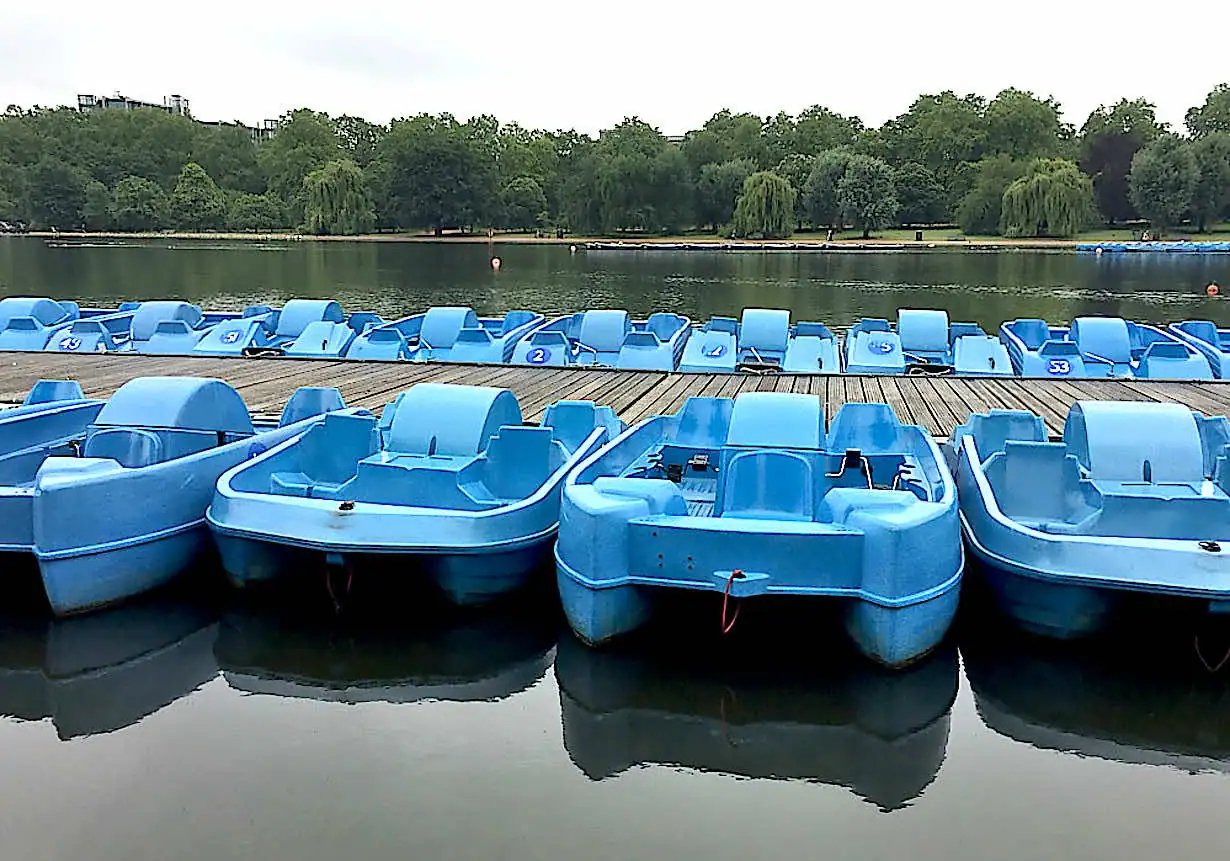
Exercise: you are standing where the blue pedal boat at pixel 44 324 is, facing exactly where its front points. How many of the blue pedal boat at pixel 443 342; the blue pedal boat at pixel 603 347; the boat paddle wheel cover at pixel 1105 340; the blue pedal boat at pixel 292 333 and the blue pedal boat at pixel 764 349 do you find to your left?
5

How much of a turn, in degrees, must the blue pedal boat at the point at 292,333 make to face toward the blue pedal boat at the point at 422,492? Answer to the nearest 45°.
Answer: approximately 45° to its left

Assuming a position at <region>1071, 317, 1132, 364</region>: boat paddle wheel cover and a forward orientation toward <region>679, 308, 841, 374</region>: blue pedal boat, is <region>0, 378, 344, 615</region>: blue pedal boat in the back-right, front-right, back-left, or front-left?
front-left

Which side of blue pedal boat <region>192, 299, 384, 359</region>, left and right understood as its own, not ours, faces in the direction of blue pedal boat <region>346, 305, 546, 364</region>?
left

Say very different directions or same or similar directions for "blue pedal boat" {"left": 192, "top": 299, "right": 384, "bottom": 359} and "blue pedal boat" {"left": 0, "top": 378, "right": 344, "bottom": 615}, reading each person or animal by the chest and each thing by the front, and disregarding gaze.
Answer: same or similar directions

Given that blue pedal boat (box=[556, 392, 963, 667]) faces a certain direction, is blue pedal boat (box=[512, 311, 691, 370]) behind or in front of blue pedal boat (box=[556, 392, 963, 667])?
behind

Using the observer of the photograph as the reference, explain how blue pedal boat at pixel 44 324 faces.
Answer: facing the viewer and to the left of the viewer

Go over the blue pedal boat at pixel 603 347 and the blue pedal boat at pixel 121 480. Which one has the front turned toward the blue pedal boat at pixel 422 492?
the blue pedal boat at pixel 603 347

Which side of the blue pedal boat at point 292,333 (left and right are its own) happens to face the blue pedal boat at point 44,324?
right

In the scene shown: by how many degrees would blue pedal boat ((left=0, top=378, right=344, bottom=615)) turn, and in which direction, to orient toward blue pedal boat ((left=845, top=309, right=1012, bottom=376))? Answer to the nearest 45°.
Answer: approximately 180°

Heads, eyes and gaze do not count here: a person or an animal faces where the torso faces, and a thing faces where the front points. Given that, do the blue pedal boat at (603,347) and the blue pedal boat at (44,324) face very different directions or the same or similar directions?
same or similar directions

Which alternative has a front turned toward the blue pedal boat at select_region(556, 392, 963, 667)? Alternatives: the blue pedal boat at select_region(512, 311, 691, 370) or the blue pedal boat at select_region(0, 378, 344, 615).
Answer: the blue pedal boat at select_region(512, 311, 691, 370)

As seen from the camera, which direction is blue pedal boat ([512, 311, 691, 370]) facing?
toward the camera

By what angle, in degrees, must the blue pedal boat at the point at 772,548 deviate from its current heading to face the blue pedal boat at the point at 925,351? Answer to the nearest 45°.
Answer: approximately 180°
